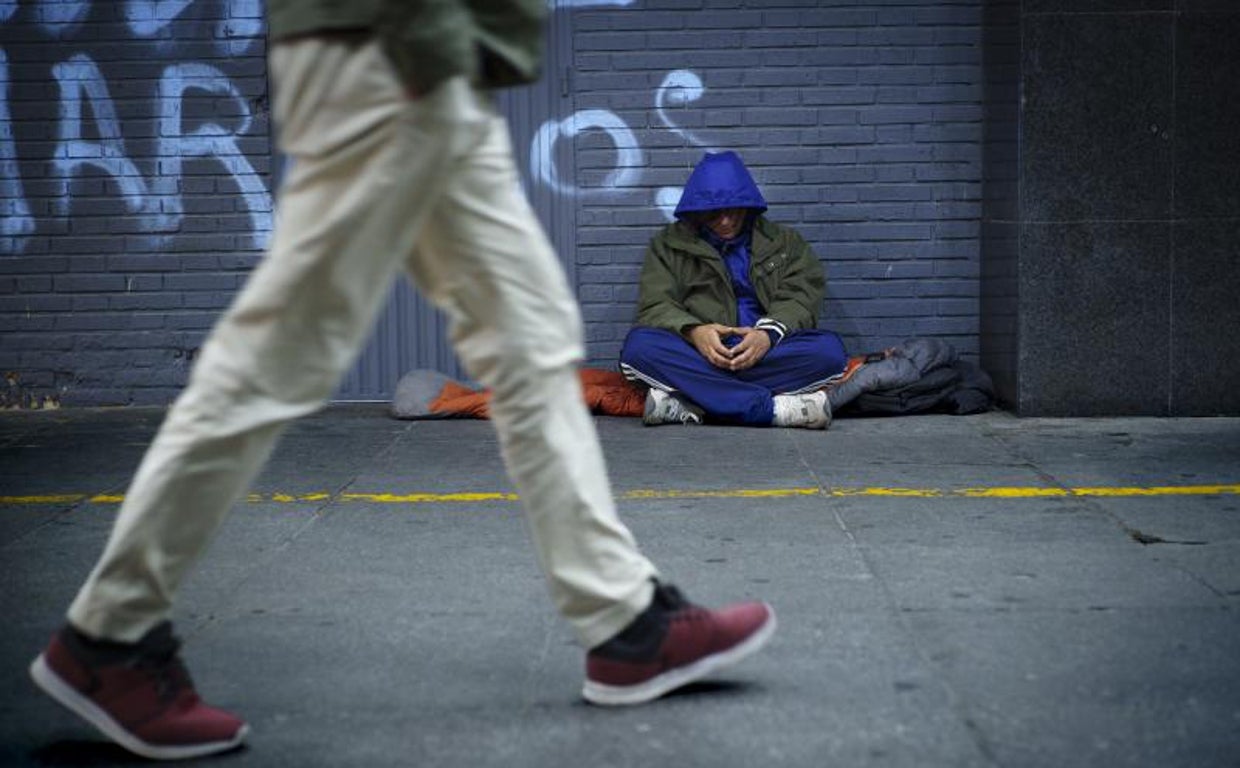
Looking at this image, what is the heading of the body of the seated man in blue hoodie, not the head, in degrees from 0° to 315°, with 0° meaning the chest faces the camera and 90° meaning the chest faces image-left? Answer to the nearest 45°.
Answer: approximately 0°
